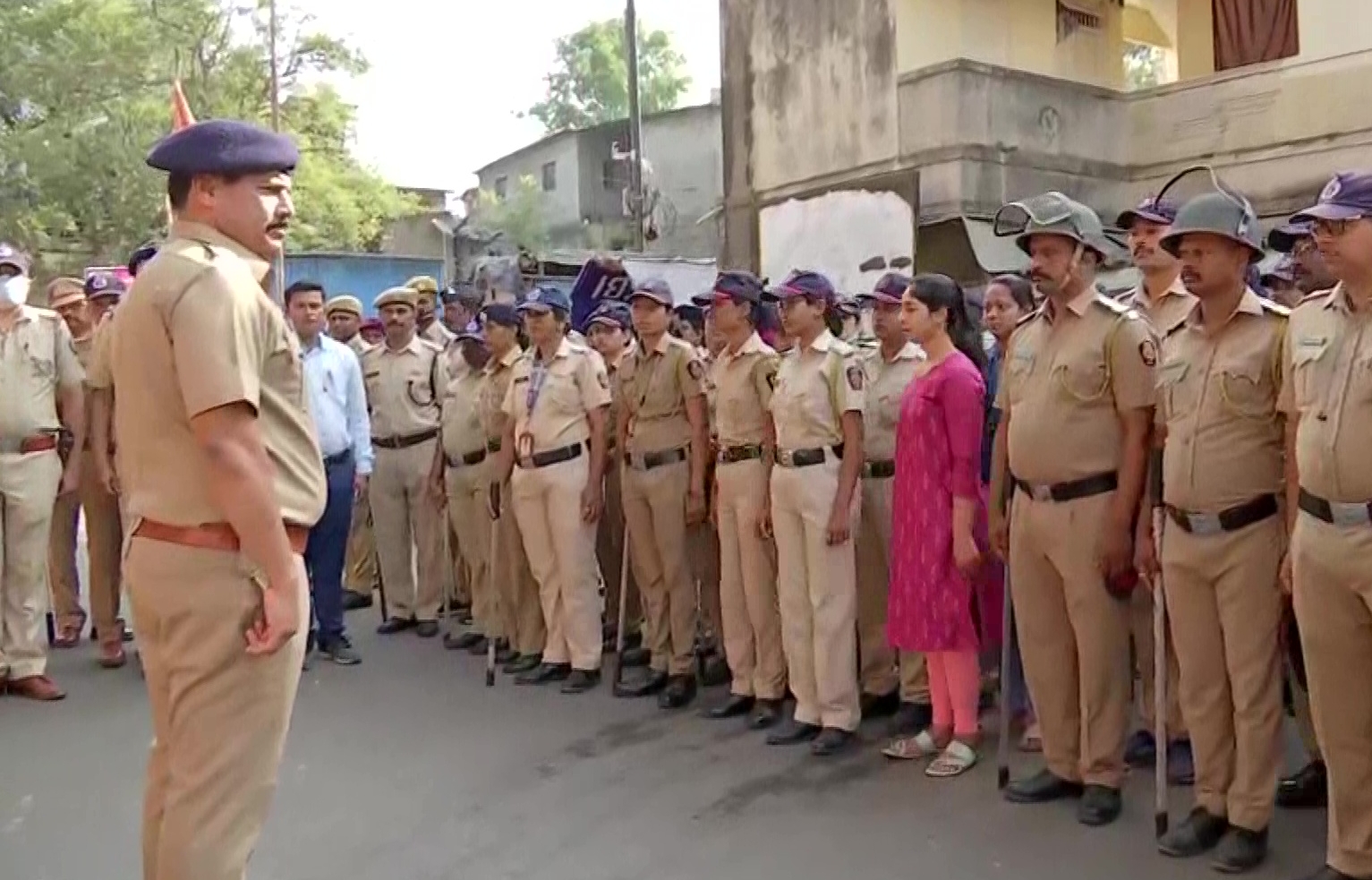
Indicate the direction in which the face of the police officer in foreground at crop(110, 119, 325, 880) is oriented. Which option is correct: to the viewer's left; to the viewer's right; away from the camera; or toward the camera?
to the viewer's right

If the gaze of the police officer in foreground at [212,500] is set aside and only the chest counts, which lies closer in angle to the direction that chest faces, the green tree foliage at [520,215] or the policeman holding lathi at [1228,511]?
the policeman holding lathi

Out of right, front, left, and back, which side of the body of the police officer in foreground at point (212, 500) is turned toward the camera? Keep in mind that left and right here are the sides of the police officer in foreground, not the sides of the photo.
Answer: right

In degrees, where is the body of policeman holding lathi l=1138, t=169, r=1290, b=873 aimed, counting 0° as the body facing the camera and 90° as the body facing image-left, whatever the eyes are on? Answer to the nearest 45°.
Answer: approximately 45°

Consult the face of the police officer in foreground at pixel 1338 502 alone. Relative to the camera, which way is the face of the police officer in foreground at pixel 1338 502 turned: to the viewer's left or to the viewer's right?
to the viewer's left

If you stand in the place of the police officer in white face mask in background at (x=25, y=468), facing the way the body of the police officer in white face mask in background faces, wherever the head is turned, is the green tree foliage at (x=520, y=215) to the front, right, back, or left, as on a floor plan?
back

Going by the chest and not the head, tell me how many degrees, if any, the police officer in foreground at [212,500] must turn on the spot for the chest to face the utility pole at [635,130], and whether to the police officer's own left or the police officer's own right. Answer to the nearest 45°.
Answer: approximately 90° to the police officer's own left

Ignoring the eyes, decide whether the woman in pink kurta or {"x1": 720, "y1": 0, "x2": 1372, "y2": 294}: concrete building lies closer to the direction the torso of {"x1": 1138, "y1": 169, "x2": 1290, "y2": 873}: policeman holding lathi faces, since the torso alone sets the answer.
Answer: the woman in pink kurta

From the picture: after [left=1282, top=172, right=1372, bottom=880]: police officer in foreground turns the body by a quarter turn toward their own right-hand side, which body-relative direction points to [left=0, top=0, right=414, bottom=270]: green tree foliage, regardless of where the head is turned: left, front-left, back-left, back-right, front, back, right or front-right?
front

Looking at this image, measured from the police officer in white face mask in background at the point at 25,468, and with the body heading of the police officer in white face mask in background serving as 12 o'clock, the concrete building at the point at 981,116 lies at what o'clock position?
The concrete building is roughly at 8 o'clock from the police officer in white face mask in background.
